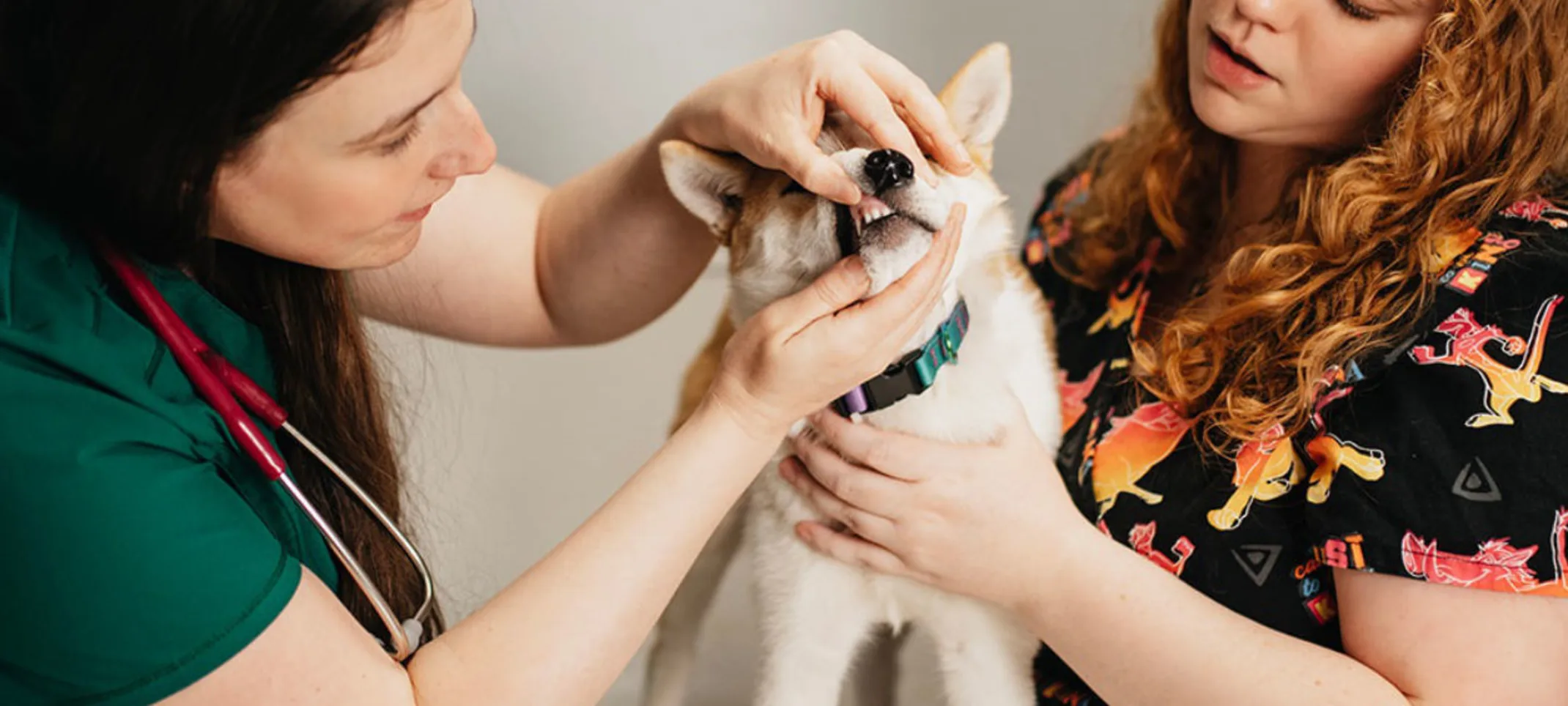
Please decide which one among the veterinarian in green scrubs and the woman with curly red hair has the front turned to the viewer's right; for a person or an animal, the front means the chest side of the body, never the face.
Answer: the veterinarian in green scrubs

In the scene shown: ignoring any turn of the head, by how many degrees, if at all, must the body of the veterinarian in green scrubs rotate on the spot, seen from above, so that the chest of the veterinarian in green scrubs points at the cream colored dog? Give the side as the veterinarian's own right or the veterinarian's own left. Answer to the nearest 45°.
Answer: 0° — they already face it

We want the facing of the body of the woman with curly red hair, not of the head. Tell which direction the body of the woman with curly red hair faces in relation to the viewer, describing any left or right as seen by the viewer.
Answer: facing the viewer and to the left of the viewer

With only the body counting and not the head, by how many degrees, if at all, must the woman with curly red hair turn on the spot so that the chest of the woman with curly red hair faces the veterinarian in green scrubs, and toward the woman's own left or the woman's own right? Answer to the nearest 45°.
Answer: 0° — they already face them

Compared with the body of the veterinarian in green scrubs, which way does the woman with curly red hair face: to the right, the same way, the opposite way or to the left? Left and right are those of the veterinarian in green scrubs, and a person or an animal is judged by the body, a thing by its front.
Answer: the opposite way

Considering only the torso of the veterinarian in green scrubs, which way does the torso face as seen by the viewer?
to the viewer's right

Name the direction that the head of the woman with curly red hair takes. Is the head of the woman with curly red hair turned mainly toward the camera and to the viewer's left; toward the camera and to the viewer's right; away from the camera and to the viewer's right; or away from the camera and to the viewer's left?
toward the camera and to the viewer's left

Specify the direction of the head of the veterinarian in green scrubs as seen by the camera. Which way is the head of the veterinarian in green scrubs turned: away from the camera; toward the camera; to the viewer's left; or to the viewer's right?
to the viewer's right

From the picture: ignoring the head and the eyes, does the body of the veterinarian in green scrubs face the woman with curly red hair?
yes

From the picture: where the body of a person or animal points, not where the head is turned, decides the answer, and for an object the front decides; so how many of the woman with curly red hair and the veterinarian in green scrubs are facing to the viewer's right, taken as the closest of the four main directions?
1
